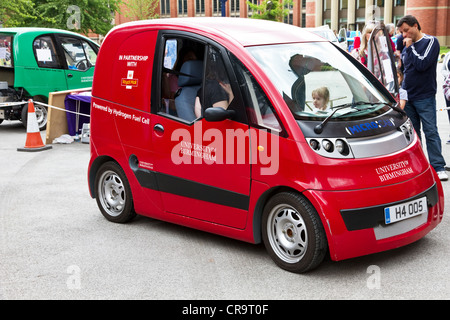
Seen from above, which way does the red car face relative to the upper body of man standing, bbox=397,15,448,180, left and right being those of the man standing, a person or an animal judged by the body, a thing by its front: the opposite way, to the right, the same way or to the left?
to the left

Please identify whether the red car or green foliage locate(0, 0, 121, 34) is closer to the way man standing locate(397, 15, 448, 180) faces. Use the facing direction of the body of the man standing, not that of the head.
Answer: the red car

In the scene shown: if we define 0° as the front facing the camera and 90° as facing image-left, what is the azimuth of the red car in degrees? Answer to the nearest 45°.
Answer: approximately 315°

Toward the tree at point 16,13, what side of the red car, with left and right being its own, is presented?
back

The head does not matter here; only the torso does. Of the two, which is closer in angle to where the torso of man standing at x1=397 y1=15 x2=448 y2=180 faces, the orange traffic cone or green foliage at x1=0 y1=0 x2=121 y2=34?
the orange traffic cone

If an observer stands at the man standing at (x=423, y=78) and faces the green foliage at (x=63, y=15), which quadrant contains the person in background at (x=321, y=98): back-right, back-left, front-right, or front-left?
back-left

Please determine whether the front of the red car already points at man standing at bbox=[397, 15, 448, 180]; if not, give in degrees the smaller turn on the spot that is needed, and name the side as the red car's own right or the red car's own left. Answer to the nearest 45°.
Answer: approximately 90° to the red car's own left

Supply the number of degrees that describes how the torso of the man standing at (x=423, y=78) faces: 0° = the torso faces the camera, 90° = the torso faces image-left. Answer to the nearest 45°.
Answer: approximately 45°

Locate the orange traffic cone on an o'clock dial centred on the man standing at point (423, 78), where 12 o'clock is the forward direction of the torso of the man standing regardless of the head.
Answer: The orange traffic cone is roughly at 2 o'clock from the man standing.

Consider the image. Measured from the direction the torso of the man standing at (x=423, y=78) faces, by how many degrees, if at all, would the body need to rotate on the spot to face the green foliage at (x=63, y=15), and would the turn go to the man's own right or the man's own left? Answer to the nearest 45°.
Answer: approximately 90° to the man's own right

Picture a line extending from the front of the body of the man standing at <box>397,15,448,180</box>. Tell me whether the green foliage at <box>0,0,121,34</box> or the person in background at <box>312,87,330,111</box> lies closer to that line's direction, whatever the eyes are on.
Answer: the person in background
